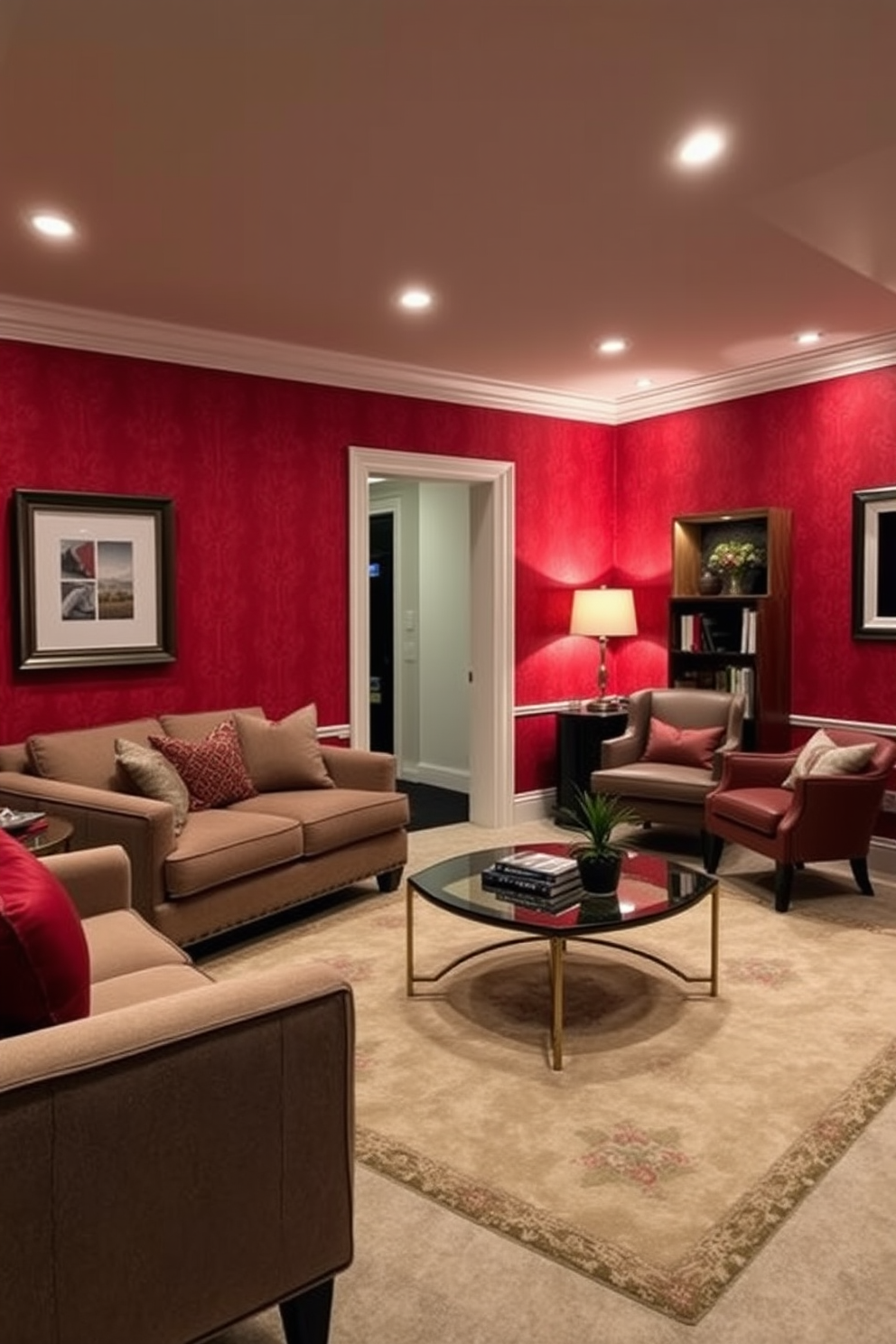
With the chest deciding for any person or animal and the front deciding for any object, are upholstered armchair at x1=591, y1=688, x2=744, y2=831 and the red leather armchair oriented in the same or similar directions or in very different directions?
same or similar directions

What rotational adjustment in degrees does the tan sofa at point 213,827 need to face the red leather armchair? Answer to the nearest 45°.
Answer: approximately 45° to its left

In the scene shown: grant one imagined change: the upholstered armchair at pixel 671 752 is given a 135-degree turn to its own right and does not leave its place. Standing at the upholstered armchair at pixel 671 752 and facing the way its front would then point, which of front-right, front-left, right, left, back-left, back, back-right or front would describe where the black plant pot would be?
back

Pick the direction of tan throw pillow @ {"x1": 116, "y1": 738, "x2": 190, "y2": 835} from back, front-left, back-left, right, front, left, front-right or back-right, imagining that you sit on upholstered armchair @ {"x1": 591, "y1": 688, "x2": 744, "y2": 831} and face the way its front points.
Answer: front

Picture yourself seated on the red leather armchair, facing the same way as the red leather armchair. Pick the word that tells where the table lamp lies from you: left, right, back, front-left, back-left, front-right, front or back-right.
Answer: right

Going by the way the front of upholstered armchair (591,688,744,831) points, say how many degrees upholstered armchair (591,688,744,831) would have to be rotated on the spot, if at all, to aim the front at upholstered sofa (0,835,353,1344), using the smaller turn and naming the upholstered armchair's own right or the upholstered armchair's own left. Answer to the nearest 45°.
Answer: approximately 45° to the upholstered armchair's own left

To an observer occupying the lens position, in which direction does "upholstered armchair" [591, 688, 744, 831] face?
facing the viewer and to the left of the viewer

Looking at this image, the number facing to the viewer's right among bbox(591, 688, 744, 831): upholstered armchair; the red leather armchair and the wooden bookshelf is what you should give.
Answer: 0

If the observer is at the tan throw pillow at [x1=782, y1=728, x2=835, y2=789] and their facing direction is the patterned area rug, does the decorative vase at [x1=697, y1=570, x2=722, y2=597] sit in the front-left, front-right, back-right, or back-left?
back-right

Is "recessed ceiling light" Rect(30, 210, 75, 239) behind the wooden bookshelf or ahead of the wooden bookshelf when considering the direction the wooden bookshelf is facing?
ahead

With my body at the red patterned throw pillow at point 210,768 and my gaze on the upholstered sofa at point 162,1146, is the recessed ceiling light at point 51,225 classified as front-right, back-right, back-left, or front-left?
front-right

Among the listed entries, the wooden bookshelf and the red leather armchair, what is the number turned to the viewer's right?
0

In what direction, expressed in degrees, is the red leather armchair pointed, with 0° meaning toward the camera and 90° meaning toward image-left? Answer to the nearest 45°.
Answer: approximately 45°
